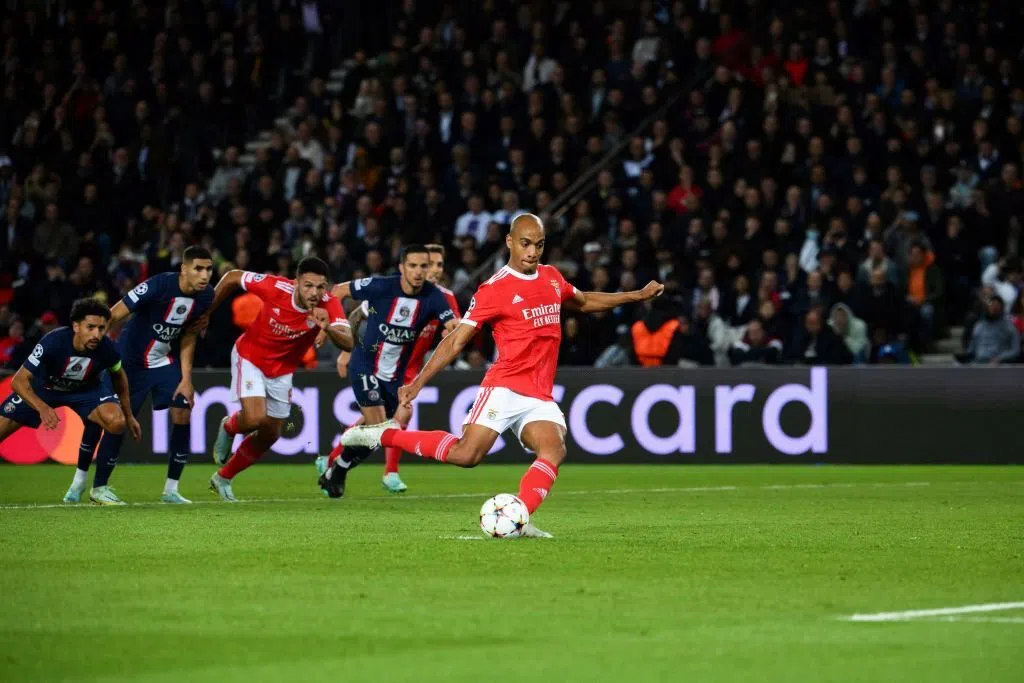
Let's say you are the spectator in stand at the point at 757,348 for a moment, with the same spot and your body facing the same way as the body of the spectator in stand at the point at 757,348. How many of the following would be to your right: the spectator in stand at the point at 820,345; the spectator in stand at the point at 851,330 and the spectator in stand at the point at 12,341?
1

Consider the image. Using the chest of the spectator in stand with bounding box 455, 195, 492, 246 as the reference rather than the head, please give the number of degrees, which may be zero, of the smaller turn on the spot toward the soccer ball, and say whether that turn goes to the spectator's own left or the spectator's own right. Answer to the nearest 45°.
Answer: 0° — they already face it

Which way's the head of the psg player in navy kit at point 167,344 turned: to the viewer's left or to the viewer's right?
to the viewer's right

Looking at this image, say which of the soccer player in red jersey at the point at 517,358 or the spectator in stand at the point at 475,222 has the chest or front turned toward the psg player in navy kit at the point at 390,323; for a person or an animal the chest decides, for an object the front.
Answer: the spectator in stand

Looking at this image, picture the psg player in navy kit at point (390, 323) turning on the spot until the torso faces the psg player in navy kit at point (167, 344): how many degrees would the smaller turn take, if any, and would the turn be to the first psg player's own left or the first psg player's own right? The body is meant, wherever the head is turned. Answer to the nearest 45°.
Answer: approximately 90° to the first psg player's own right
